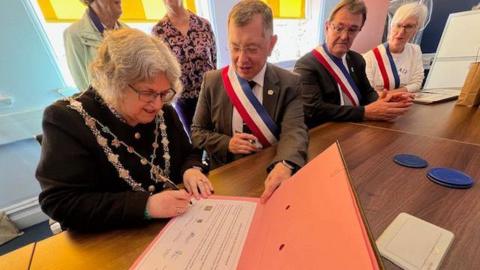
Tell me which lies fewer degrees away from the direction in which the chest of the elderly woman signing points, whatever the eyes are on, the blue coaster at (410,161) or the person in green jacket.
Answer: the blue coaster

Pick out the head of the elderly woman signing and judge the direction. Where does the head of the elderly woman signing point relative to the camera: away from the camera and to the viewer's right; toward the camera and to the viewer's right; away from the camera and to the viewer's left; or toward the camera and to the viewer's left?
toward the camera and to the viewer's right

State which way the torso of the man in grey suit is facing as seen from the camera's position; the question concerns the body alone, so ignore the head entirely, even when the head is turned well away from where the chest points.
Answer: toward the camera

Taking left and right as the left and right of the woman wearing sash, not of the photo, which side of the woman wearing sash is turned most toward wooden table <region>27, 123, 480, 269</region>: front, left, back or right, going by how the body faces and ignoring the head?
front

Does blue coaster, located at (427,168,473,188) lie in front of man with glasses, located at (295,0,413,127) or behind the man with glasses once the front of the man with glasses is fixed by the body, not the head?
in front

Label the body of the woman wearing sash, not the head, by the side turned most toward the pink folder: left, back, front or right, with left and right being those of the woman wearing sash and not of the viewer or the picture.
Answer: front

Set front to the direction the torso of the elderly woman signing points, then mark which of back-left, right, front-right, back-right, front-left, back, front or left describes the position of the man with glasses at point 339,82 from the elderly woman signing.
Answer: front-left

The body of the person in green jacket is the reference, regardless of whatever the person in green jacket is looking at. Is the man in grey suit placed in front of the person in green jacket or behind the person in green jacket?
in front

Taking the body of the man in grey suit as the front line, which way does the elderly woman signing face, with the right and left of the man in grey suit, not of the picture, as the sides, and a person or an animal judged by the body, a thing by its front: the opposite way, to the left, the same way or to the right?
to the left

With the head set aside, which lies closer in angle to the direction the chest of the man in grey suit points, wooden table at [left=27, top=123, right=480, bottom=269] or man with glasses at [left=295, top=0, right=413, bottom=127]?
the wooden table

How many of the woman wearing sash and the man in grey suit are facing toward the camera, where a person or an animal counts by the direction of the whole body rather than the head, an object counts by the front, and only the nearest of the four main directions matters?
2

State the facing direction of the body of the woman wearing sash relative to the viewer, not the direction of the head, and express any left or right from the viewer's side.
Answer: facing the viewer

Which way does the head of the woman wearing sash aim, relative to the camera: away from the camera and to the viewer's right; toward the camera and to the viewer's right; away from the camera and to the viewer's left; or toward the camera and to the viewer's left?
toward the camera and to the viewer's left
